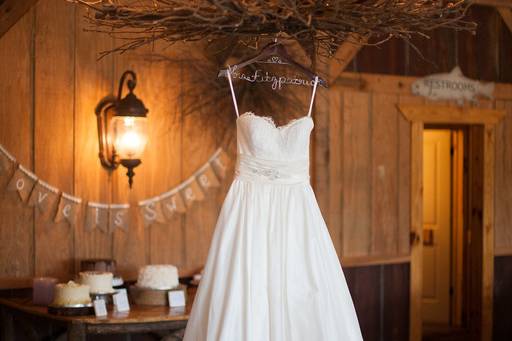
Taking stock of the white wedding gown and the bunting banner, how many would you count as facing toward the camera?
2

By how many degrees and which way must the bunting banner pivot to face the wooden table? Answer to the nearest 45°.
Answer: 0° — it already faces it

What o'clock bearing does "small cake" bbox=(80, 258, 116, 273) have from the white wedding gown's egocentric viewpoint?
The small cake is roughly at 5 o'clock from the white wedding gown.

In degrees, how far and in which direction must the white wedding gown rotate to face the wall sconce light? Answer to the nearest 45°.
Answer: approximately 135° to its right

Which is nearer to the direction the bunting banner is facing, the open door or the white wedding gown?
the white wedding gown

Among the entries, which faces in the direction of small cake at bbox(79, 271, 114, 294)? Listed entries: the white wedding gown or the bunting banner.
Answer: the bunting banner

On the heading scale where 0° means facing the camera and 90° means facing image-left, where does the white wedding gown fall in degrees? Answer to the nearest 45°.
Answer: approximately 0°

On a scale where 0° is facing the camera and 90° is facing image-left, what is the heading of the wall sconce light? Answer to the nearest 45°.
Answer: approximately 315°

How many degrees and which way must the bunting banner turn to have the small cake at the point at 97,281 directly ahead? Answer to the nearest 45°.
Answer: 0° — it already faces it

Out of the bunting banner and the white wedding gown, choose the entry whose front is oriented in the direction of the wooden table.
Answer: the bunting banner
